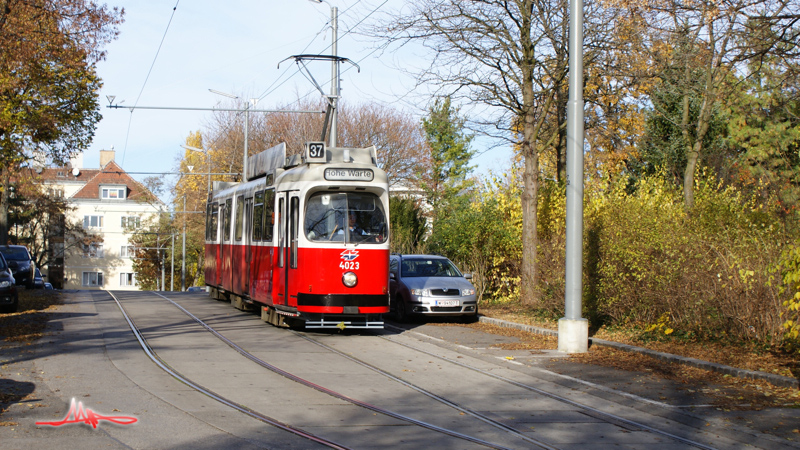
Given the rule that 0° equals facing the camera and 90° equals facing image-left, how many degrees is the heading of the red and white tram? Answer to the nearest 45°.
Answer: approximately 315°

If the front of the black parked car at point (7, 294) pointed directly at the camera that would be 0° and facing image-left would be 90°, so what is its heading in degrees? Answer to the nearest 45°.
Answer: approximately 315°

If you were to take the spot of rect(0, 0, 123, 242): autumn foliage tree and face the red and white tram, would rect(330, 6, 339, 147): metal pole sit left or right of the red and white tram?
left

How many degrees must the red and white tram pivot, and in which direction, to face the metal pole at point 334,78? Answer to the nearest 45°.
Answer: approximately 135° to its left

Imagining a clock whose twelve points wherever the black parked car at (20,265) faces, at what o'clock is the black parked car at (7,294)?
the black parked car at (7,294) is roughly at 12 o'clock from the black parked car at (20,265).

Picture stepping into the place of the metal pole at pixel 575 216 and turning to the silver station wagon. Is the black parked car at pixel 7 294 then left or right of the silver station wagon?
left

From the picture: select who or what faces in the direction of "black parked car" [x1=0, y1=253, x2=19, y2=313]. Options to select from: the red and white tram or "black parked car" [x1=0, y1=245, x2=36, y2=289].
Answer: "black parked car" [x1=0, y1=245, x2=36, y2=289]
